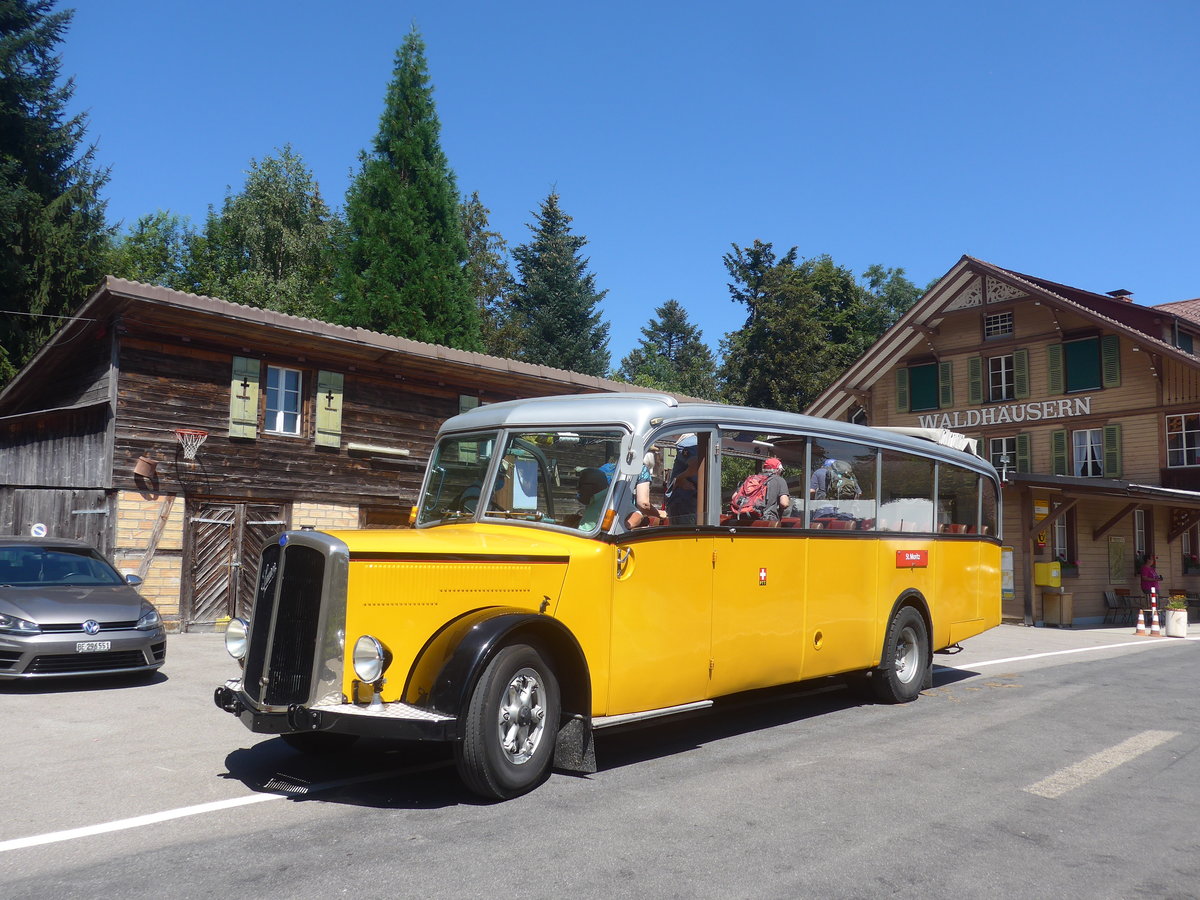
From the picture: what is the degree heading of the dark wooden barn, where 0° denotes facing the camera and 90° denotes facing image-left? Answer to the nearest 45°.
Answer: approximately 315°

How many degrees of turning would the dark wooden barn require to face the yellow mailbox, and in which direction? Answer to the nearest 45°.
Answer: approximately 45° to its left

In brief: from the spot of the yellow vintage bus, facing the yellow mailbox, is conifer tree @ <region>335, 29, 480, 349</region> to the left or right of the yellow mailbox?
left

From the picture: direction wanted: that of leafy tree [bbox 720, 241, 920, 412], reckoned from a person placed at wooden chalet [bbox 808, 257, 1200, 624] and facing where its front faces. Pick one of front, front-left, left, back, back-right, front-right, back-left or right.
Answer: right

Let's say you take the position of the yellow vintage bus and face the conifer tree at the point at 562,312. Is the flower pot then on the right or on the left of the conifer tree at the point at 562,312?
right

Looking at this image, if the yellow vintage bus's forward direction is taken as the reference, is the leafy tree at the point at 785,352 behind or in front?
behind

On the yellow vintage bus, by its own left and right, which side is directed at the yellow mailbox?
back

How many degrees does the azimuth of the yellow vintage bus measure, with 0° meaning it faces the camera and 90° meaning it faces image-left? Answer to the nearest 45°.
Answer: approximately 45°

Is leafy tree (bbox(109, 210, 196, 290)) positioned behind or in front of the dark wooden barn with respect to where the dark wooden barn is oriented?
behind

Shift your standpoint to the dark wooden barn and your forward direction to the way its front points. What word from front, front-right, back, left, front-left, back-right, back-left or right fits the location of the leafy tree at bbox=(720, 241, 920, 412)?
left

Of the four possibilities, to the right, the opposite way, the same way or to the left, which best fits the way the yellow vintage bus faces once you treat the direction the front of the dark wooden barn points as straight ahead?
to the right

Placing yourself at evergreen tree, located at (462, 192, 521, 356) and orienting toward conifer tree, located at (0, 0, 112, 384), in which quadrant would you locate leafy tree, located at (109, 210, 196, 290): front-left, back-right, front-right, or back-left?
front-right

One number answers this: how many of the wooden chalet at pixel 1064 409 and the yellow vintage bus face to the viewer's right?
0
